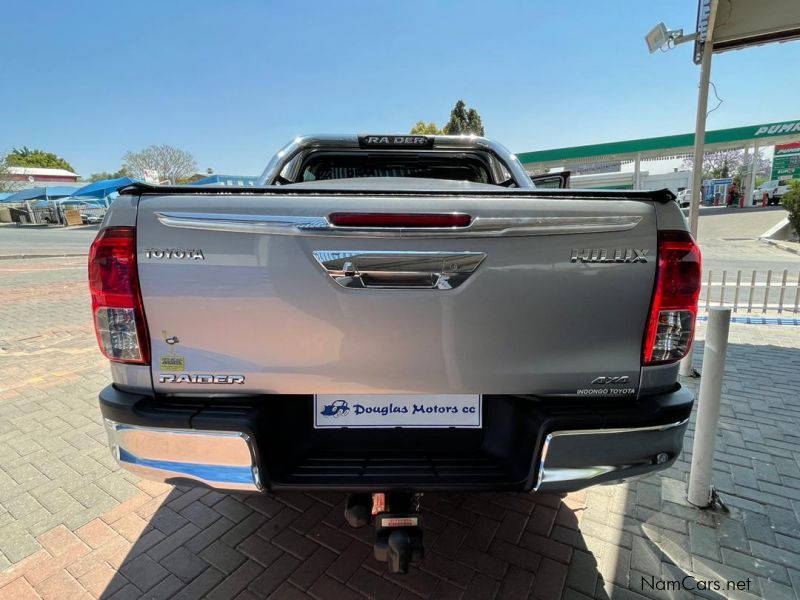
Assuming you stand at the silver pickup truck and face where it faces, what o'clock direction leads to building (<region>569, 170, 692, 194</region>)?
The building is roughly at 1 o'clock from the silver pickup truck.

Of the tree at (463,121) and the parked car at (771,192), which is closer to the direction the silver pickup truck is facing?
the tree

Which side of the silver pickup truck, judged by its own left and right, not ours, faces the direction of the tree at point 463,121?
front

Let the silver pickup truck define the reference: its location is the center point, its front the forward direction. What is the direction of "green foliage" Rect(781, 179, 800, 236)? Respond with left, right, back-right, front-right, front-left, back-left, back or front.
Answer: front-right

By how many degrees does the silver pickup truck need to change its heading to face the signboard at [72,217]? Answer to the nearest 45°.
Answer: approximately 45° to its left

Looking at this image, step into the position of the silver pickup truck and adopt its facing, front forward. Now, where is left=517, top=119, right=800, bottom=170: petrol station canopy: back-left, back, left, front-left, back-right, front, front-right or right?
front-right

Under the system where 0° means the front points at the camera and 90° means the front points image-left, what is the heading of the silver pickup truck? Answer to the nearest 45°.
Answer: approximately 180°

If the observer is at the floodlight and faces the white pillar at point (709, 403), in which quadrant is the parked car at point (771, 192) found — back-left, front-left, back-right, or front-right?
back-left
